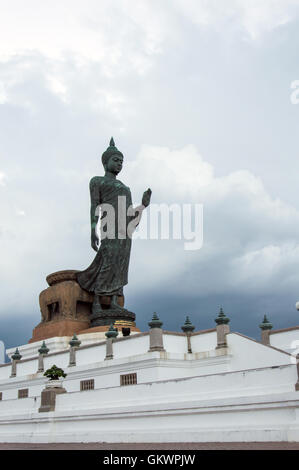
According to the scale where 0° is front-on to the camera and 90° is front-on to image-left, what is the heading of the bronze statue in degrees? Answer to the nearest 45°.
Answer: approximately 315°
